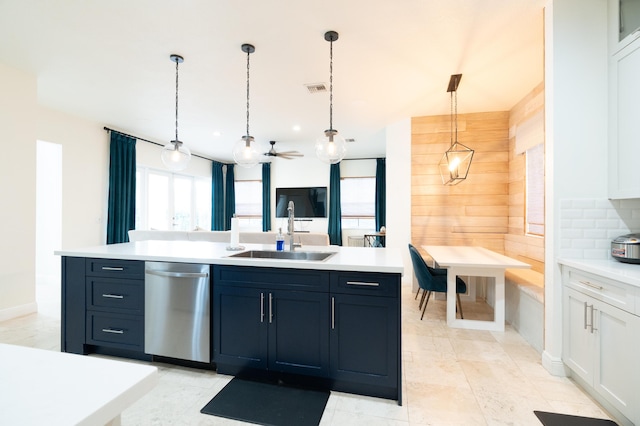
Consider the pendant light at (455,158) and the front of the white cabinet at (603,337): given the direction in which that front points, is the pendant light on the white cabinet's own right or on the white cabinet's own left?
on the white cabinet's own right

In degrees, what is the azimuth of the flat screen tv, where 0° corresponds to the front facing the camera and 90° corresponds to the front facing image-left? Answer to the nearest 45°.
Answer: approximately 0°

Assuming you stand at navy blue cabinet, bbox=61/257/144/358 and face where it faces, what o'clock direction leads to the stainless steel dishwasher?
The stainless steel dishwasher is roughly at 9 o'clock from the navy blue cabinet.

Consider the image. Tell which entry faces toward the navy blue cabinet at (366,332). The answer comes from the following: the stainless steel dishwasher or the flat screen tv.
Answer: the flat screen tv

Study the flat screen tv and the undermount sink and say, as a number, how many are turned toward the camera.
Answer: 2

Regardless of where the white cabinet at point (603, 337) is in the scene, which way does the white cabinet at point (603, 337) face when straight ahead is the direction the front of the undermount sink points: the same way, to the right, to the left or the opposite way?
to the right

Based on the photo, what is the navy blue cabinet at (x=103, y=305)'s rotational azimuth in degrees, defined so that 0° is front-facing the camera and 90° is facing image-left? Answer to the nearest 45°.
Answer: approximately 45°

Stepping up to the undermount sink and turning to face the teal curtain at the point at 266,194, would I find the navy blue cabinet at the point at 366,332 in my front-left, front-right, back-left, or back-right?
back-right

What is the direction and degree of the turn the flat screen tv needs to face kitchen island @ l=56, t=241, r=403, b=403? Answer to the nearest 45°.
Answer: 0° — it already faces it

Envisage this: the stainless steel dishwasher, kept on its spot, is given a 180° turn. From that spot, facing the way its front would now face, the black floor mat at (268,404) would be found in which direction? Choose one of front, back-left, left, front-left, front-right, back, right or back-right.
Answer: right

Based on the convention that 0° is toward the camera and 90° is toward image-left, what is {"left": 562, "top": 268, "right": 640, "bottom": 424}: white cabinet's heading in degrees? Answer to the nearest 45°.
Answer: approximately 45°
